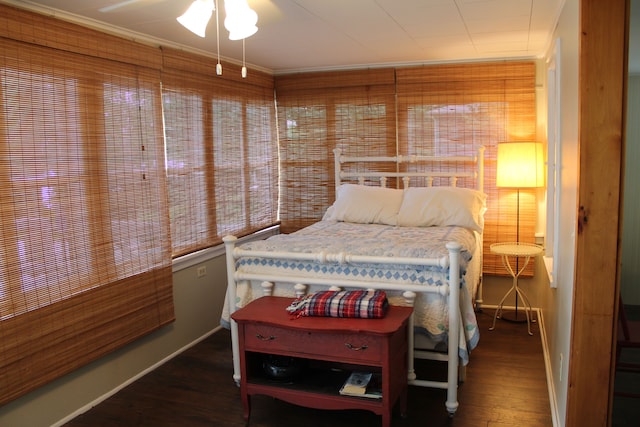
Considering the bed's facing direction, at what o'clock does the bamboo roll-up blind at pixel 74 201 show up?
The bamboo roll-up blind is roughly at 3 o'clock from the bed.

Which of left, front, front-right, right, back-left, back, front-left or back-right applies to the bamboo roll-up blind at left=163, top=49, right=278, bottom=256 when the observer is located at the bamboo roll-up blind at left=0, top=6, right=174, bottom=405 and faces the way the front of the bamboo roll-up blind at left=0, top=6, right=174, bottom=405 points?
left

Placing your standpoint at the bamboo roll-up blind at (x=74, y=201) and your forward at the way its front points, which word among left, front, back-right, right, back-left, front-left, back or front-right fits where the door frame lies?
front

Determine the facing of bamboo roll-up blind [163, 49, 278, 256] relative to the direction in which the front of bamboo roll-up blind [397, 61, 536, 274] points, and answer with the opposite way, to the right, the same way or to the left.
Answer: to the left

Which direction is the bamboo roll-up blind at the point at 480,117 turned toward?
toward the camera

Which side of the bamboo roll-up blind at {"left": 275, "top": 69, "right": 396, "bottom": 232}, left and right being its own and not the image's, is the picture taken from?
front

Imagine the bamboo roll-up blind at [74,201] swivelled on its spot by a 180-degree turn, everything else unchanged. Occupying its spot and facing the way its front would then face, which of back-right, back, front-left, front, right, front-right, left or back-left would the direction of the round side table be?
back-right

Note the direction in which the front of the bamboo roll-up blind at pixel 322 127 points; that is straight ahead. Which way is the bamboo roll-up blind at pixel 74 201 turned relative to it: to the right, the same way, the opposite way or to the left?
to the left

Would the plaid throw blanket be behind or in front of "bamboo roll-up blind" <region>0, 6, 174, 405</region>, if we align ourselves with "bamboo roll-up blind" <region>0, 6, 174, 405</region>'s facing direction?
in front

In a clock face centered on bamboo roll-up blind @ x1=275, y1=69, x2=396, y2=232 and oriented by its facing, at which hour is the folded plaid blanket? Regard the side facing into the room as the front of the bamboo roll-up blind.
The folded plaid blanket is roughly at 12 o'clock from the bamboo roll-up blind.

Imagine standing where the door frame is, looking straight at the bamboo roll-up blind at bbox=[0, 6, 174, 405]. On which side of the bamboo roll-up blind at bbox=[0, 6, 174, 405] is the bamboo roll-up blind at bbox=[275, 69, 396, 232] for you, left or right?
right

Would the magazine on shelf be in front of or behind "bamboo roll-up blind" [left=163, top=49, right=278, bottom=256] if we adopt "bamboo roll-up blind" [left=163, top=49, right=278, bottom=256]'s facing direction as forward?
in front

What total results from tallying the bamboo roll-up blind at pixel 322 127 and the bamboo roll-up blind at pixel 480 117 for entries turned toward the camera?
2

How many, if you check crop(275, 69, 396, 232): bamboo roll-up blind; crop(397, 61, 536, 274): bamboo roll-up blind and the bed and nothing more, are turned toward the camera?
3

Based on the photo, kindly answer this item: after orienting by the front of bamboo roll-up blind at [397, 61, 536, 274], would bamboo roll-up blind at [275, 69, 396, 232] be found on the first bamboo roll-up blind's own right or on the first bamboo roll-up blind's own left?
on the first bamboo roll-up blind's own right

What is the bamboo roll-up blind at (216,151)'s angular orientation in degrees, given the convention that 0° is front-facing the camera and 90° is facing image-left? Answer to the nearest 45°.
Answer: approximately 315°

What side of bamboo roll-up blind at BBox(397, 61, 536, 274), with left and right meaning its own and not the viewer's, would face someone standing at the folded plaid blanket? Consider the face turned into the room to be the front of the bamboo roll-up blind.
front
